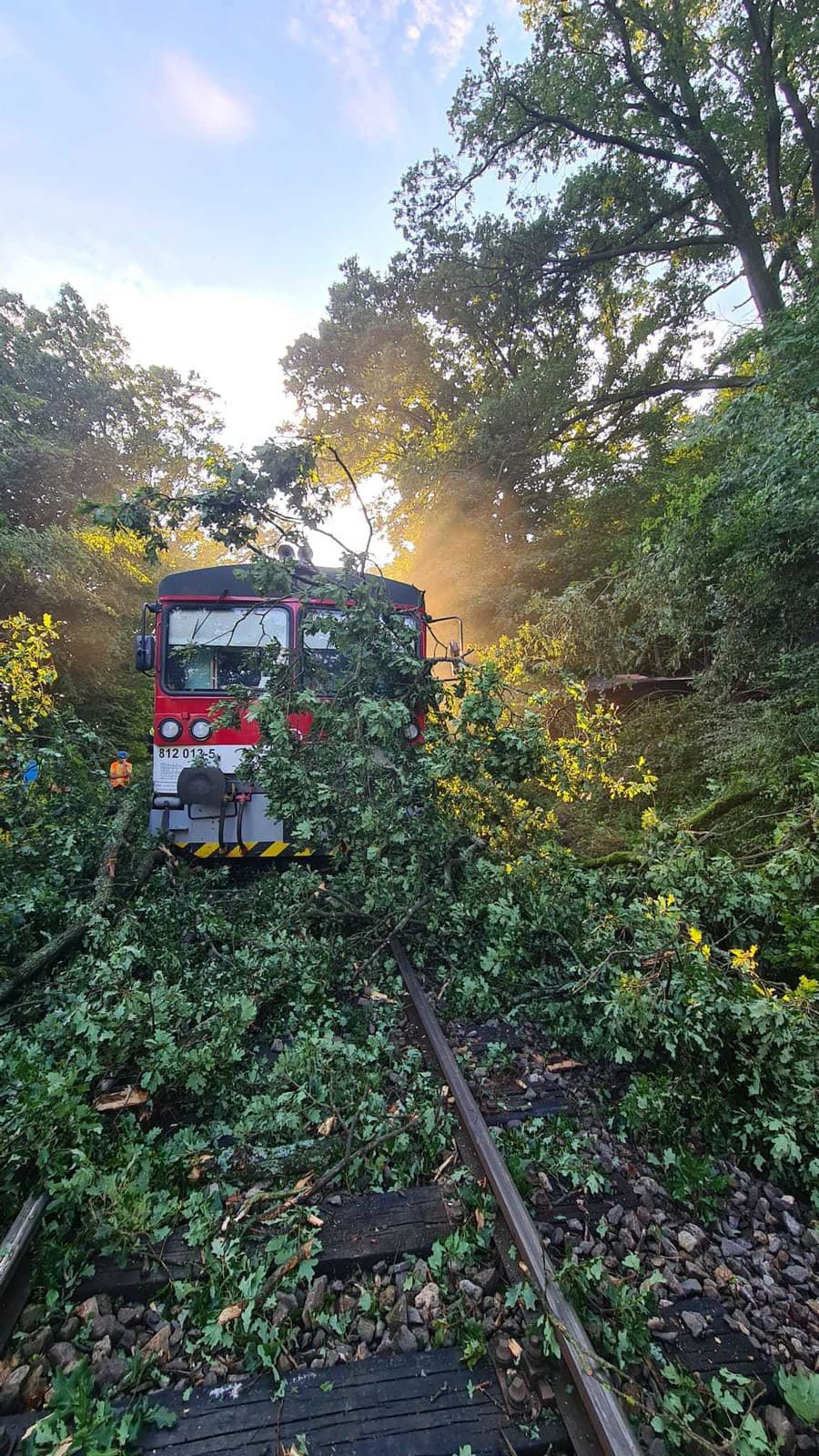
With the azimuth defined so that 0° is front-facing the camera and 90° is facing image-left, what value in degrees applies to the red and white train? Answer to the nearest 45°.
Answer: approximately 0°

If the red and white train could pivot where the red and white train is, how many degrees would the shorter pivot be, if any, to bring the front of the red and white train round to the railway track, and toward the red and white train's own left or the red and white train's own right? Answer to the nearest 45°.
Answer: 0° — it already faces it

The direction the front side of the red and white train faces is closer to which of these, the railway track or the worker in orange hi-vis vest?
the railway track

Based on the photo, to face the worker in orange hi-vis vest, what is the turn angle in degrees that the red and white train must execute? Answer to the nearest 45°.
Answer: approximately 135° to its right
